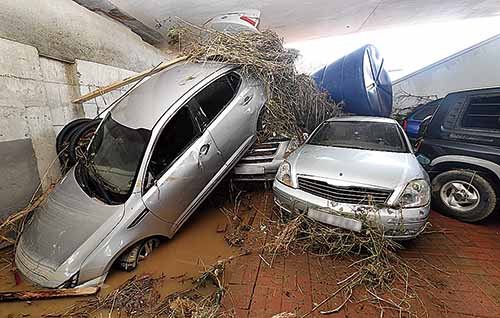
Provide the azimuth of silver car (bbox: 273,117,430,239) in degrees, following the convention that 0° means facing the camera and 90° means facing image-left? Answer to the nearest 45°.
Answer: approximately 0°

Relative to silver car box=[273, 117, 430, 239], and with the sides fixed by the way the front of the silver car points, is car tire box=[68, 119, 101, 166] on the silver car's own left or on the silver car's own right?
on the silver car's own right

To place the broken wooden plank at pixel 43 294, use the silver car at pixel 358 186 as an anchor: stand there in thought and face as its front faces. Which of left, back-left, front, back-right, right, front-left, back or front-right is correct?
front-right

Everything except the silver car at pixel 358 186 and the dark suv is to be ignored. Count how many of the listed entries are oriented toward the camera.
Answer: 1
